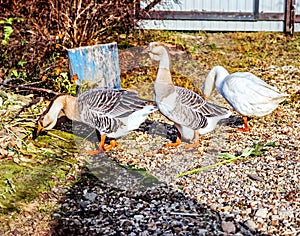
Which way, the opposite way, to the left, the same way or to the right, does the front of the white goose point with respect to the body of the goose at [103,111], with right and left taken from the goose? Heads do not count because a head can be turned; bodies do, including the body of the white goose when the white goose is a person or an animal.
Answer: the same way

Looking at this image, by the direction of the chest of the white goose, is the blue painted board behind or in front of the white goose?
in front

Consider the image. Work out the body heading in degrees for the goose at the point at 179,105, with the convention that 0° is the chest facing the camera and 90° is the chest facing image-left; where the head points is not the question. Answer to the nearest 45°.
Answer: approximately 90°

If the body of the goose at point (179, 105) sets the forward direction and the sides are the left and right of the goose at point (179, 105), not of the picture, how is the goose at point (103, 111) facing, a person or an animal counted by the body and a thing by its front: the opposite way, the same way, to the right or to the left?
the same way

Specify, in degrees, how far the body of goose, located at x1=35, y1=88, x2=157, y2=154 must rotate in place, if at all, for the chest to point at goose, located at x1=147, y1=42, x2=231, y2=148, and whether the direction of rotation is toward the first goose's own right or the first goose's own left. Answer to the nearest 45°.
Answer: approximately 180°

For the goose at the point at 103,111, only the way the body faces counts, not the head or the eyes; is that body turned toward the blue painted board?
no

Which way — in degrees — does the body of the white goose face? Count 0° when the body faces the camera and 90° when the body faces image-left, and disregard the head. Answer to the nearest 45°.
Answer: approximately 90°

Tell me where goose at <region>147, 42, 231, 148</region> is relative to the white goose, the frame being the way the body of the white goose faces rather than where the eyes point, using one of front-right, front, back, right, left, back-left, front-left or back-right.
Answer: front-left

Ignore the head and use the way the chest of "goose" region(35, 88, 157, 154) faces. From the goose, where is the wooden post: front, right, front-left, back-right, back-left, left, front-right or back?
back-right

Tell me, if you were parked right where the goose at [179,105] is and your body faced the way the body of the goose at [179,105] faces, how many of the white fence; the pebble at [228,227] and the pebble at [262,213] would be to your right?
1

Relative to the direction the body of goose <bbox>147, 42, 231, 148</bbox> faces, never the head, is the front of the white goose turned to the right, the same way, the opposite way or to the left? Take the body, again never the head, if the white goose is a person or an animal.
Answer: the same way

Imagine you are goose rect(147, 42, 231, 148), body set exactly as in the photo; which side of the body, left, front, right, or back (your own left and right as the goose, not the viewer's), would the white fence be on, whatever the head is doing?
right

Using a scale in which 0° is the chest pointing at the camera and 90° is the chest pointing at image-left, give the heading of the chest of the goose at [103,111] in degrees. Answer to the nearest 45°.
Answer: approximately 90°

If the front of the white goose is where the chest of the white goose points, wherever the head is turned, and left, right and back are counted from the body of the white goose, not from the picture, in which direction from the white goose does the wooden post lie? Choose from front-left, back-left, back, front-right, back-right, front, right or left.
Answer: right
